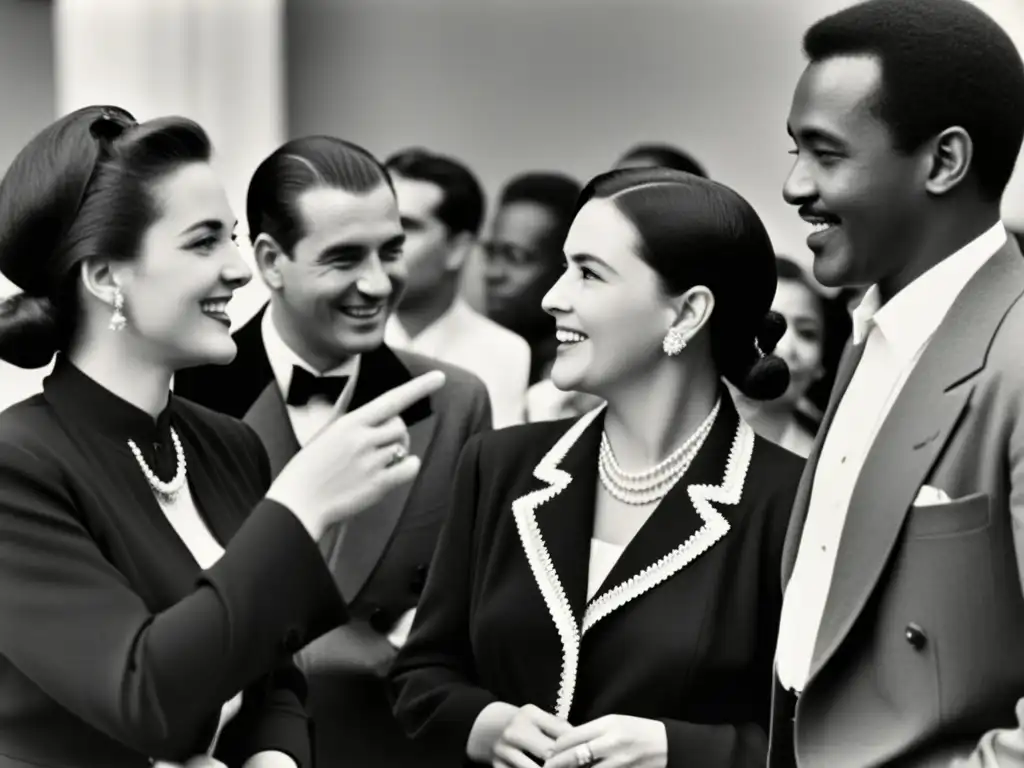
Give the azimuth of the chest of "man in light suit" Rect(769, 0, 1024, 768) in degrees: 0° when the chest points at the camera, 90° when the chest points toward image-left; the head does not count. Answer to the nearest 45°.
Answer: approximately 45°

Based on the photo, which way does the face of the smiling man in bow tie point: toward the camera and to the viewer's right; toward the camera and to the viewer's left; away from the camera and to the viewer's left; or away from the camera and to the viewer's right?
toward the camera and to the viewer's right

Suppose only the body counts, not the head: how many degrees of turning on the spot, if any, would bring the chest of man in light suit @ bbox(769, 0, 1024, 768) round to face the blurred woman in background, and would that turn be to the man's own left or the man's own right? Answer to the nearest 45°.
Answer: approximately 135° to the man's own right

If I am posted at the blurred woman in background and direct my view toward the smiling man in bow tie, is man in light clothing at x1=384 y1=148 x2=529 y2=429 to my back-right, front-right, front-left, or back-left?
front-right

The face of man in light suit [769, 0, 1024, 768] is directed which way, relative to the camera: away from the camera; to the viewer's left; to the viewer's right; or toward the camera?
to the viewer's left

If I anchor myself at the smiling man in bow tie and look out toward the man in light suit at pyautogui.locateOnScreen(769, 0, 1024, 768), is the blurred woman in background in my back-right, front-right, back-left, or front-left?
front-left

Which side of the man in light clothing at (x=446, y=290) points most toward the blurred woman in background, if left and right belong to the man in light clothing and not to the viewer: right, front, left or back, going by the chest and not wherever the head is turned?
left

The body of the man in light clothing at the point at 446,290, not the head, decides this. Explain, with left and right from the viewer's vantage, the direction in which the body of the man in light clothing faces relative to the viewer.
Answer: facing the viewer and to the left of the viewer

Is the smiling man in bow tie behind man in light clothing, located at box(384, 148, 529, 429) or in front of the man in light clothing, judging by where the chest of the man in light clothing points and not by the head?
in front

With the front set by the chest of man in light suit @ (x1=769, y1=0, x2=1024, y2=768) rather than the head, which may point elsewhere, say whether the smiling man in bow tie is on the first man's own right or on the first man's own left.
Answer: on the first man's own right

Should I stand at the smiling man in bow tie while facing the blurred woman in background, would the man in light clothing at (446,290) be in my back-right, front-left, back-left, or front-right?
front-left
